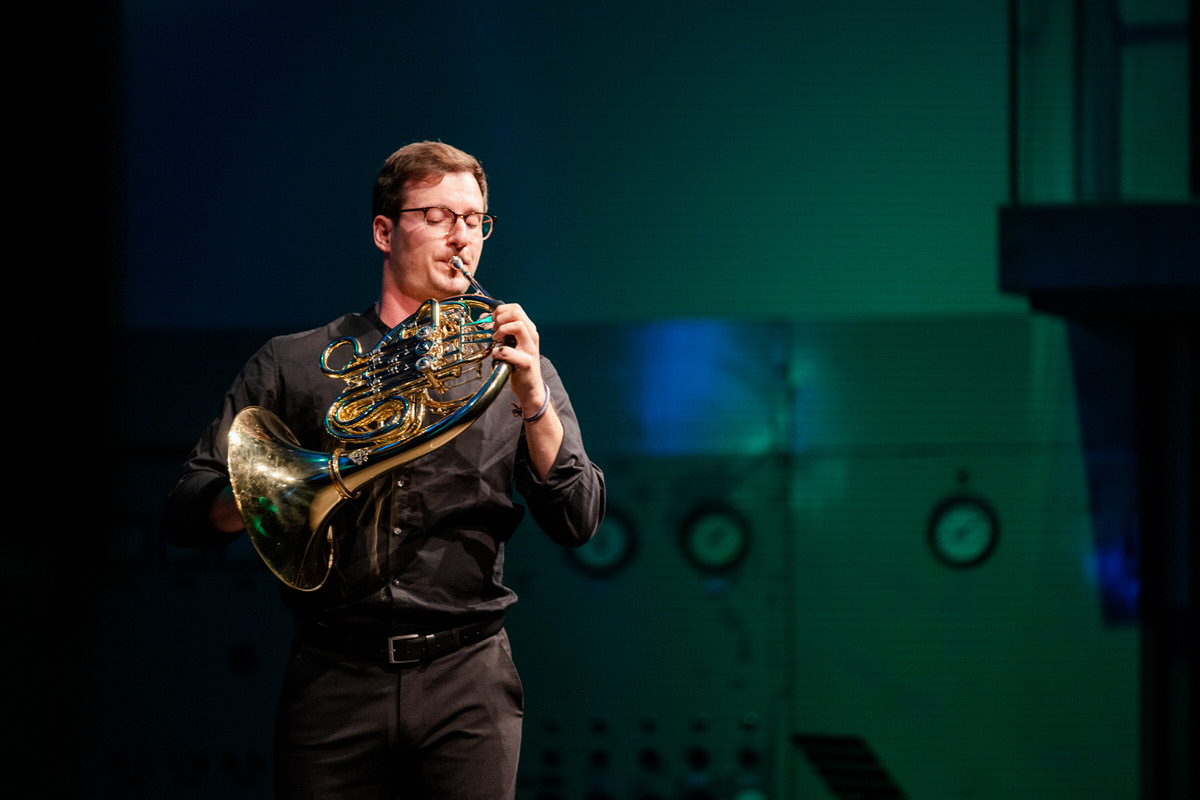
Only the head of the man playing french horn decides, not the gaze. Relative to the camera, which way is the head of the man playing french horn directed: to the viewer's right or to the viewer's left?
to the viewer's right

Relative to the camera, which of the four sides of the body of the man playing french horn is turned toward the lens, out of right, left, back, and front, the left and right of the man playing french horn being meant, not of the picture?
front
